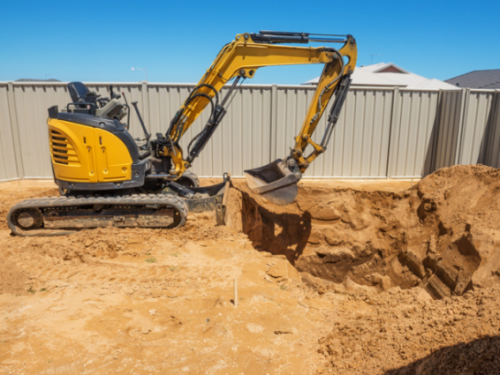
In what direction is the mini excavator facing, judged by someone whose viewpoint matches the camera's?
facing to the right of the viewer

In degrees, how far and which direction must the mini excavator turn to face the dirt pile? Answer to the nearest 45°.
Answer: approximately 45° to its right
